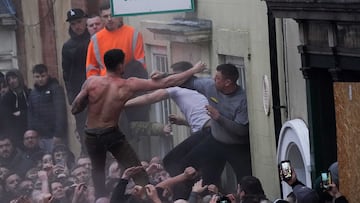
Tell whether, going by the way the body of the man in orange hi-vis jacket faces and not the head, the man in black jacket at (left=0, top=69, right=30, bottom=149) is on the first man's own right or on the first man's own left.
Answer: on the first man's own right

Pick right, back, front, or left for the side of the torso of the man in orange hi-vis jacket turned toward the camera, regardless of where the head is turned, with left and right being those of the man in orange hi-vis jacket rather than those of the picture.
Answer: front

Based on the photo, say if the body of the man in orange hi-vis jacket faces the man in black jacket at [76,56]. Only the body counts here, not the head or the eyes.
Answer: no

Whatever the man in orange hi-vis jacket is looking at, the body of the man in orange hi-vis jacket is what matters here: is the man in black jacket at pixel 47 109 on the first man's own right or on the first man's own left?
on the first man's own right

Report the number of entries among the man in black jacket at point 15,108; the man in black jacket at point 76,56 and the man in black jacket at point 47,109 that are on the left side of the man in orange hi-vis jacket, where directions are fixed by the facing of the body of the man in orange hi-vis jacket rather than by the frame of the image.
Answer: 0

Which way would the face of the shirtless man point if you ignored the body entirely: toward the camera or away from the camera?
away from the camera
